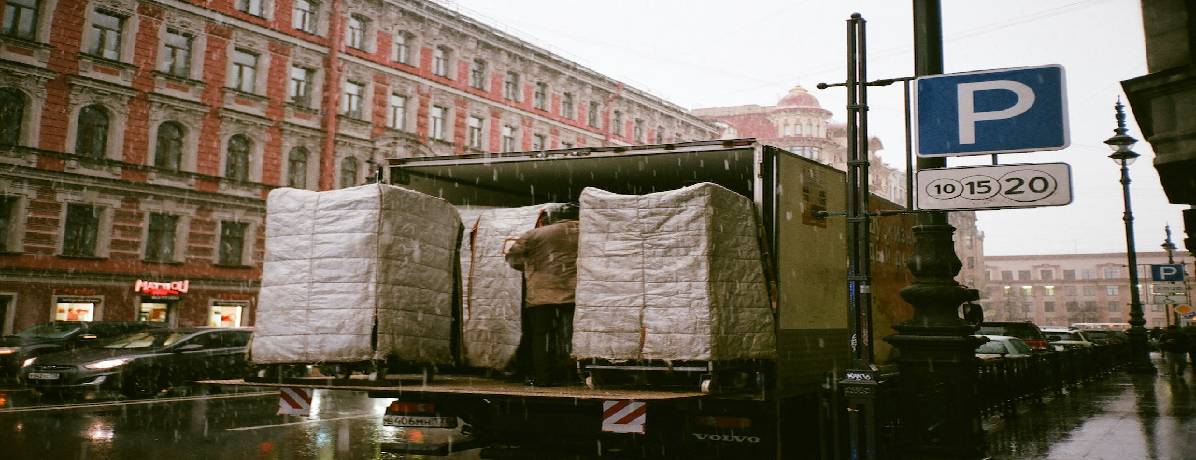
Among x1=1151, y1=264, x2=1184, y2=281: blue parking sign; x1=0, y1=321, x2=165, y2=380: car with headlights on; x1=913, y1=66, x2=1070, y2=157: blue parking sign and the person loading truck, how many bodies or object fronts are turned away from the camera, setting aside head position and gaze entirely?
1

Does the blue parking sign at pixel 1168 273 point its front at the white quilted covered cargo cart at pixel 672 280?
yes

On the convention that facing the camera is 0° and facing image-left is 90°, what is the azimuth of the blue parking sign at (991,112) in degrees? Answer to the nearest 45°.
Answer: approximately 0°

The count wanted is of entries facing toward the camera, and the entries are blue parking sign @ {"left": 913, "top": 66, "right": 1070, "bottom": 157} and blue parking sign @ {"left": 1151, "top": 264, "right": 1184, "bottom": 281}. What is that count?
2

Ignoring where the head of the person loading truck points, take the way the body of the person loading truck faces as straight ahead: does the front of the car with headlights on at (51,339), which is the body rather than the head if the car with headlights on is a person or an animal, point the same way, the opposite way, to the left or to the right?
the opposite way

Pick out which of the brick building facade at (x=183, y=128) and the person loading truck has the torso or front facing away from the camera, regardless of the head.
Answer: the person loading truck

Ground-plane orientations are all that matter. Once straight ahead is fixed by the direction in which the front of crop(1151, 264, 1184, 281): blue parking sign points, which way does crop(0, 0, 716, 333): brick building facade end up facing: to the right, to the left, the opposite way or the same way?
to the left

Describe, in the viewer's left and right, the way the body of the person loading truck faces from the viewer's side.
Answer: facing away from the viewer

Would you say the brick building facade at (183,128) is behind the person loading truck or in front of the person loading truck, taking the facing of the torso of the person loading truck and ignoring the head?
in front

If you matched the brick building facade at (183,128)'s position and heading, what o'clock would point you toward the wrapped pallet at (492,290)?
The wrapped pallet is roughly at 1 o'clock from the brick building facade.

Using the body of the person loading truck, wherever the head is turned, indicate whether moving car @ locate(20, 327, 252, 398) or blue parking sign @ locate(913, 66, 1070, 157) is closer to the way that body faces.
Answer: the moving car
